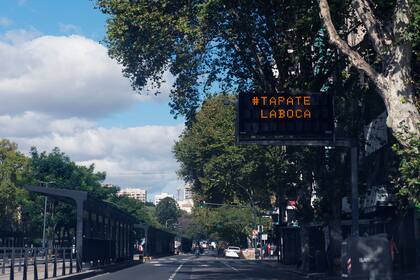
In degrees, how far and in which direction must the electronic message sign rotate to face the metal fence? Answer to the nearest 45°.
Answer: approximately 90° to its right

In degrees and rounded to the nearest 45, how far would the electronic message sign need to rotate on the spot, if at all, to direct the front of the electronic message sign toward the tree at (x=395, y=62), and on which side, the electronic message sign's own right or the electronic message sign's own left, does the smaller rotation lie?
approximately 45° to the electronic message sign's own left

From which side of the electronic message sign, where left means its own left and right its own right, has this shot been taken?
front

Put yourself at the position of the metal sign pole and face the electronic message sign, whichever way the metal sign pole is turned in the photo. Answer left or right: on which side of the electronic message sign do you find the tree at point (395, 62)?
left

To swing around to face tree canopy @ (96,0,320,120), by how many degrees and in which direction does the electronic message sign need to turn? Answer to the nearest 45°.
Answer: approximately 135° to its right

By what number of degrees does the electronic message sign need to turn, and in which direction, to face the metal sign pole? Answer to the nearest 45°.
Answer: approximately 135° to its left
